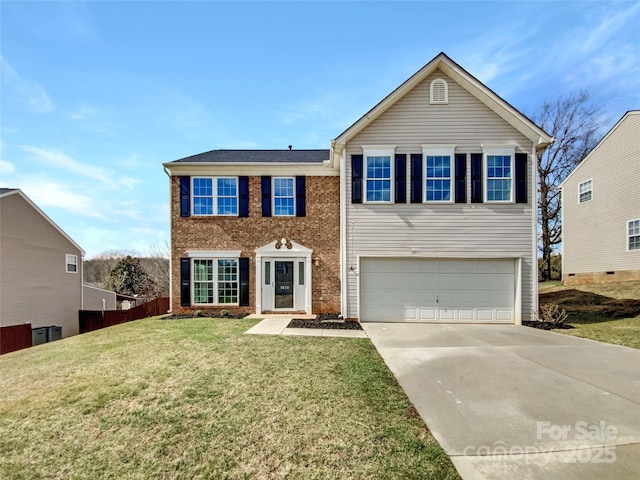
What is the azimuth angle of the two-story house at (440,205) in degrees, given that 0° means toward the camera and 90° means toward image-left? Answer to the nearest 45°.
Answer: approximately 0°

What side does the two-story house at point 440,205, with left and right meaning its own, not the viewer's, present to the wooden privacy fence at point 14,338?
right
